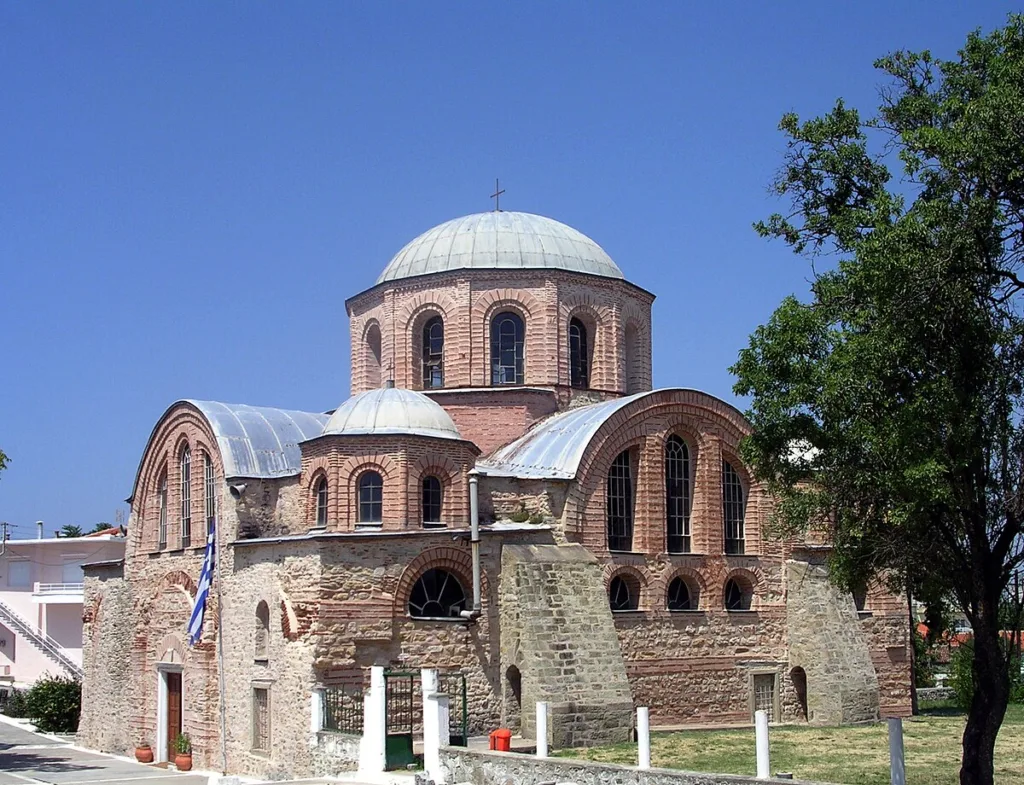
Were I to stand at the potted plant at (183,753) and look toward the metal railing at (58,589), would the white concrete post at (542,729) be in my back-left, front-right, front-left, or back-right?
back-right

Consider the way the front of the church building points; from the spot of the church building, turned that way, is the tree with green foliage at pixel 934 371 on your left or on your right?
on your left

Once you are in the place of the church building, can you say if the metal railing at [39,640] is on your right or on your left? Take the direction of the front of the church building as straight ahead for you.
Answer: on your right

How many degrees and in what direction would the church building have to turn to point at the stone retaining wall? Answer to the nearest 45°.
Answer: approximately 45° to its left

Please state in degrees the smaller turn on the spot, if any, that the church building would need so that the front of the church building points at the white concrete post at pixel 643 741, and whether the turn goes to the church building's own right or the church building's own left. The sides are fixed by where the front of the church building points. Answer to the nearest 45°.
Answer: approximately 45° to the church building's own left

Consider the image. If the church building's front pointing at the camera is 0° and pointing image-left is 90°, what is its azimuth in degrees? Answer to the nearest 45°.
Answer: approximately 45°
